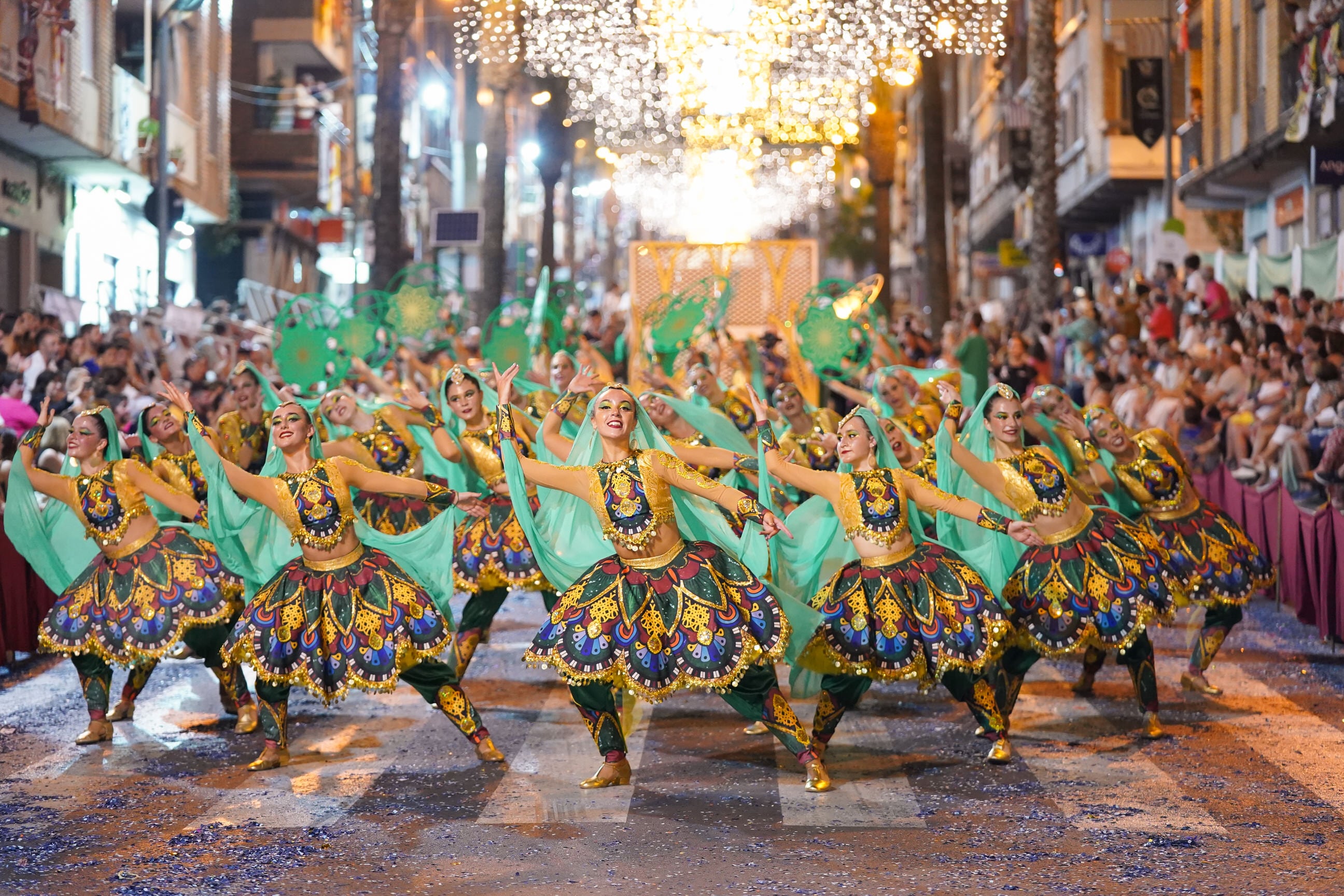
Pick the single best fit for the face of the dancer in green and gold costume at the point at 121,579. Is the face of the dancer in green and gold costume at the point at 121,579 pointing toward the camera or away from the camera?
toward the camera

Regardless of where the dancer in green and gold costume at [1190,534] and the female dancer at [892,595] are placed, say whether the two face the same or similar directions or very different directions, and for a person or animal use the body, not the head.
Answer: same or similar directions

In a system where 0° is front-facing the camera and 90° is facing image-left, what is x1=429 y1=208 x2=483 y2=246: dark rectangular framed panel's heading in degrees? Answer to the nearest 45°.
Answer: approximately 0°

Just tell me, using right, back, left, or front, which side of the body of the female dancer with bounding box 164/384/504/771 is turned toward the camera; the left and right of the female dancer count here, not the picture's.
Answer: front

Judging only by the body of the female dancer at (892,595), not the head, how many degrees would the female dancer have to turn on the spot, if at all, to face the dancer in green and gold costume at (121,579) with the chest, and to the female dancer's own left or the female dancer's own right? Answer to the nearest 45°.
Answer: approximately 90° to the female dancer's own right

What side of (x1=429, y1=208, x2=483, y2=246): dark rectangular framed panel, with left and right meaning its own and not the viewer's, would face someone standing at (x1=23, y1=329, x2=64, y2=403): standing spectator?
front

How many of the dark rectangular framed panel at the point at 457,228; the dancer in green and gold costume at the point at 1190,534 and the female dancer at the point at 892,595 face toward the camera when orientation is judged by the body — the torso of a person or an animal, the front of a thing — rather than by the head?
3

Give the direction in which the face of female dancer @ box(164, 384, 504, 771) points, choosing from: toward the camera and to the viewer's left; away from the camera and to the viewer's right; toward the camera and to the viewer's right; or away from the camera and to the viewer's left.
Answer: toward the camera and to the viewer's left

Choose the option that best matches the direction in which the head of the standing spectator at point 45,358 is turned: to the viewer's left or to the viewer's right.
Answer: to the viewer's right

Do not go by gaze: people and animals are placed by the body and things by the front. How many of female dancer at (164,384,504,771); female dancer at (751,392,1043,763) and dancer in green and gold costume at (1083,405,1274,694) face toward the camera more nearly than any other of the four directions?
3
